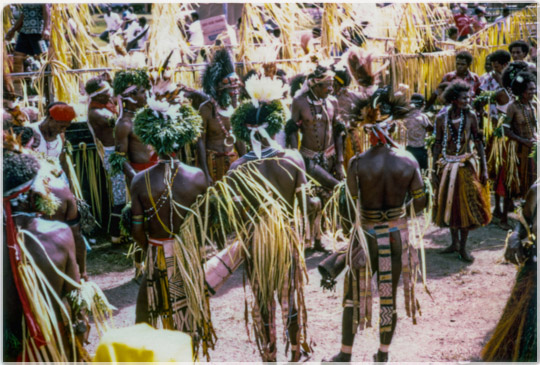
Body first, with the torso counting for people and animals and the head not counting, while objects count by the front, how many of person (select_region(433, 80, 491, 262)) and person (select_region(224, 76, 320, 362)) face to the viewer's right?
0

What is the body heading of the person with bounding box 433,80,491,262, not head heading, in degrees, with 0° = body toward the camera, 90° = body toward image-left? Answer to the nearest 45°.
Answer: approximately 0°

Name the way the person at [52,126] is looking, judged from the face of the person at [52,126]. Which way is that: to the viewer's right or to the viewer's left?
to the viewer's right

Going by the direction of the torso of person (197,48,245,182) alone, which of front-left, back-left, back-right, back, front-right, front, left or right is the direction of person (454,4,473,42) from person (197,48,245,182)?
left

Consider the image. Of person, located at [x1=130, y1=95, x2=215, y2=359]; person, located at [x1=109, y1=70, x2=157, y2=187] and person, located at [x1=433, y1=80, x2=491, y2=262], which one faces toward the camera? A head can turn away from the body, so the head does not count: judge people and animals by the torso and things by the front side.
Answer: person, located at [x1=433, y1=80, x2=491, y2=262]

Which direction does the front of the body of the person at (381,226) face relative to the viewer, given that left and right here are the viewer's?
facing away from the viewer

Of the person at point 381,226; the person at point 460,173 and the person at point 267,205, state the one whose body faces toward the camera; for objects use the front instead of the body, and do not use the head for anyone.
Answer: the person at point 460,173

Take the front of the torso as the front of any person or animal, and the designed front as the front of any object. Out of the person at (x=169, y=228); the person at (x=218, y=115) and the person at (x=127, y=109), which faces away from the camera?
the person at (x=169, y=228)

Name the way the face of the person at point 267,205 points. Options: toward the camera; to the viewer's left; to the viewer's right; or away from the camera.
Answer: away from the camera

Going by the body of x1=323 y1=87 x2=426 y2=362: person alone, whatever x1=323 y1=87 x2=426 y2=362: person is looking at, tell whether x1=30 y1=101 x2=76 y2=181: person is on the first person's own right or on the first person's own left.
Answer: on the first person's own left

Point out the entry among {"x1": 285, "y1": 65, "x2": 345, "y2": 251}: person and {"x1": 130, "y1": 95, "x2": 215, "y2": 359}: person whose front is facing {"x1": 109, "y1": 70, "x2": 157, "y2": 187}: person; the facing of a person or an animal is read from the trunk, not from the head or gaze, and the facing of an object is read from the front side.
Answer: {"x1": 130, "y1": 95, "x2": 215, "y2": 359}: person

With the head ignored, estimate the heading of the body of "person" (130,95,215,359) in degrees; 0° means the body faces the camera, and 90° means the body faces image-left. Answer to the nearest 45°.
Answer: approximately 180°

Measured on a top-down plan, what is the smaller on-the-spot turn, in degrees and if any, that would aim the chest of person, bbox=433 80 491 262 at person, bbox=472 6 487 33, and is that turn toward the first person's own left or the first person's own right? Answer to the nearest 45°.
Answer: approximately 180°

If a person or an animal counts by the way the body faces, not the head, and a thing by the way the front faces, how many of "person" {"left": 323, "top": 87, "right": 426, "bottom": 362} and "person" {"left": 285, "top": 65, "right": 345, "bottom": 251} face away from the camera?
1

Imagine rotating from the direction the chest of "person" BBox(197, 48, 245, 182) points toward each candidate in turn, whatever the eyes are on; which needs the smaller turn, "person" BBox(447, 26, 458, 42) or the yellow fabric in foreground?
the yellow fabric in foreground

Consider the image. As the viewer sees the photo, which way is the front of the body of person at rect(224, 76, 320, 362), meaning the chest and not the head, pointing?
away from the camera

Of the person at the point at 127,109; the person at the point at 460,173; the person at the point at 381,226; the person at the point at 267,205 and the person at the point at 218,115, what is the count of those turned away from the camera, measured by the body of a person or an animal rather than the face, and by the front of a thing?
2

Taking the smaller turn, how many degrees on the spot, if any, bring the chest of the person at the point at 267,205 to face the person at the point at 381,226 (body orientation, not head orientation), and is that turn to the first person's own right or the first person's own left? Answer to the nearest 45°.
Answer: approximately 90° to the first person's own right

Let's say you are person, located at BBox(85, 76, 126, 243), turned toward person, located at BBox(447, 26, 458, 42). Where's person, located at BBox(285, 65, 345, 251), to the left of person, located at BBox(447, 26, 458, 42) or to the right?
right
